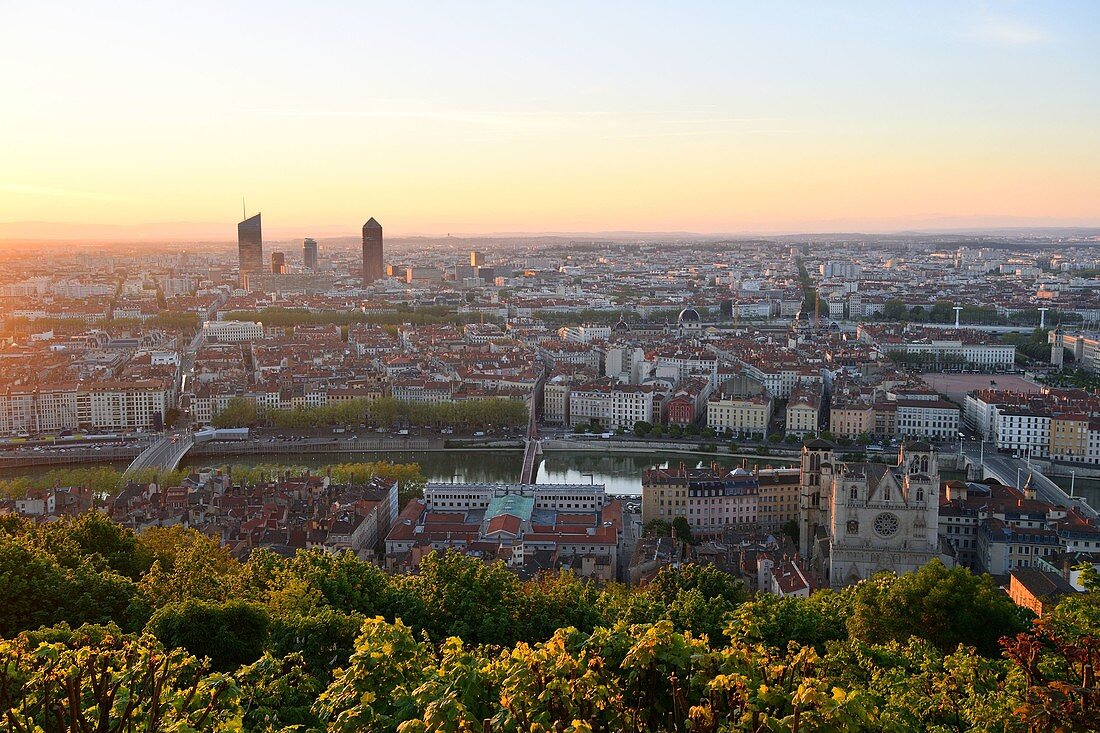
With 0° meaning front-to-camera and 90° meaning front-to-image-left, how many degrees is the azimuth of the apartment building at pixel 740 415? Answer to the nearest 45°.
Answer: approximately 0°

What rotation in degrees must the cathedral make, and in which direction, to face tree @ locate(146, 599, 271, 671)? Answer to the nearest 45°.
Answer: approximately 45° to its right

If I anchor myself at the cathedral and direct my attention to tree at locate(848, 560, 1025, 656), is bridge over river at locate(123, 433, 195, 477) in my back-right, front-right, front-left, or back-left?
back-right

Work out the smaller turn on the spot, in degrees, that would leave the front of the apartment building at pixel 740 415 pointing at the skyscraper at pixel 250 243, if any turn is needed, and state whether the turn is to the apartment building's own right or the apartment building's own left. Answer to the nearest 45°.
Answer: approximately 135° to the apartment building's own right

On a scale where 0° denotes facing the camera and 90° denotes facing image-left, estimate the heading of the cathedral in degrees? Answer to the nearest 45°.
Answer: approximately 0°

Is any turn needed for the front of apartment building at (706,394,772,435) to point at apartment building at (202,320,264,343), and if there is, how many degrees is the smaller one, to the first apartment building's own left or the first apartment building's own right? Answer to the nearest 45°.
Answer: approximately 135° to the first apartment building's own right

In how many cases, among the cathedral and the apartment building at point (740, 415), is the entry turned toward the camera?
2

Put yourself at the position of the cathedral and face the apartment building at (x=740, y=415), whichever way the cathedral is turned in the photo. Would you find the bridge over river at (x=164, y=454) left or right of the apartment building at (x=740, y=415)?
left

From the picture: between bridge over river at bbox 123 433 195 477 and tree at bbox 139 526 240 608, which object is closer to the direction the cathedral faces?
the tree

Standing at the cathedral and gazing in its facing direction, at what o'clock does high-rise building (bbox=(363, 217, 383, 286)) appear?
The high-rise building is roughly at 5 o'clock from the cathedral.
